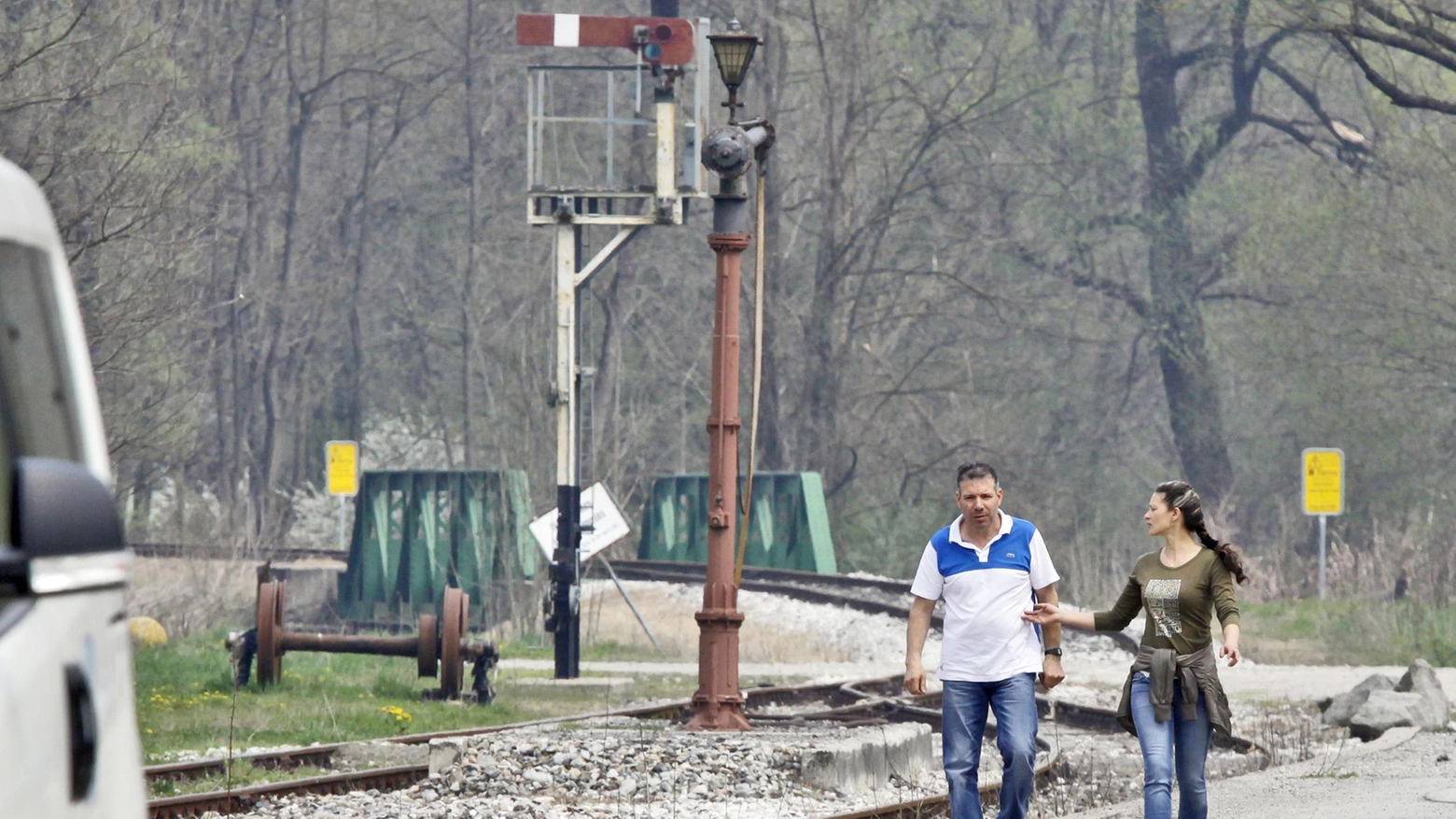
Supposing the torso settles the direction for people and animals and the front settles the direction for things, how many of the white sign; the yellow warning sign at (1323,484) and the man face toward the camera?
3

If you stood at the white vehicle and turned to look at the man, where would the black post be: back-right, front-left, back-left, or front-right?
front-left

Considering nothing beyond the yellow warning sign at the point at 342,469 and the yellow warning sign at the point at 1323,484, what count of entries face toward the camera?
2

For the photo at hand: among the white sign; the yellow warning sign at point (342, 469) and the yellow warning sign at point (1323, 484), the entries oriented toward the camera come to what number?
3

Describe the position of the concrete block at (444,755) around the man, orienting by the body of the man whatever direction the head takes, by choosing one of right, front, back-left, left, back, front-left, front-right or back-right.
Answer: back-right

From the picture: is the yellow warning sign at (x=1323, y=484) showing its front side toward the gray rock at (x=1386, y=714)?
yes

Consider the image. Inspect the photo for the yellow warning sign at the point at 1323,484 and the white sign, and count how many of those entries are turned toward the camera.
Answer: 2

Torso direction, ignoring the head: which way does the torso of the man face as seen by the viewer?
toward the camera

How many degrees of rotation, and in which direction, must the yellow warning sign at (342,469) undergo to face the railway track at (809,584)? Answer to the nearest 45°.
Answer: approximately 45° to its left

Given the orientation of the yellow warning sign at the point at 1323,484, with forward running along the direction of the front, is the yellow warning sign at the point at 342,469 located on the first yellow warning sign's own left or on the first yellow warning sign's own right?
on the first yellow warning sign's own right

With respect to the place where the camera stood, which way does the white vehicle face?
facing the viewer and to the left of the viewer

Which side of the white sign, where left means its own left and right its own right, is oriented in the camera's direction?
front

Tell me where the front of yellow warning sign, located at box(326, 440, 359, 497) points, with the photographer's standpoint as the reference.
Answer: facing the viewer

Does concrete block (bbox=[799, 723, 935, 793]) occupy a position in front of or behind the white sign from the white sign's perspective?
in front
